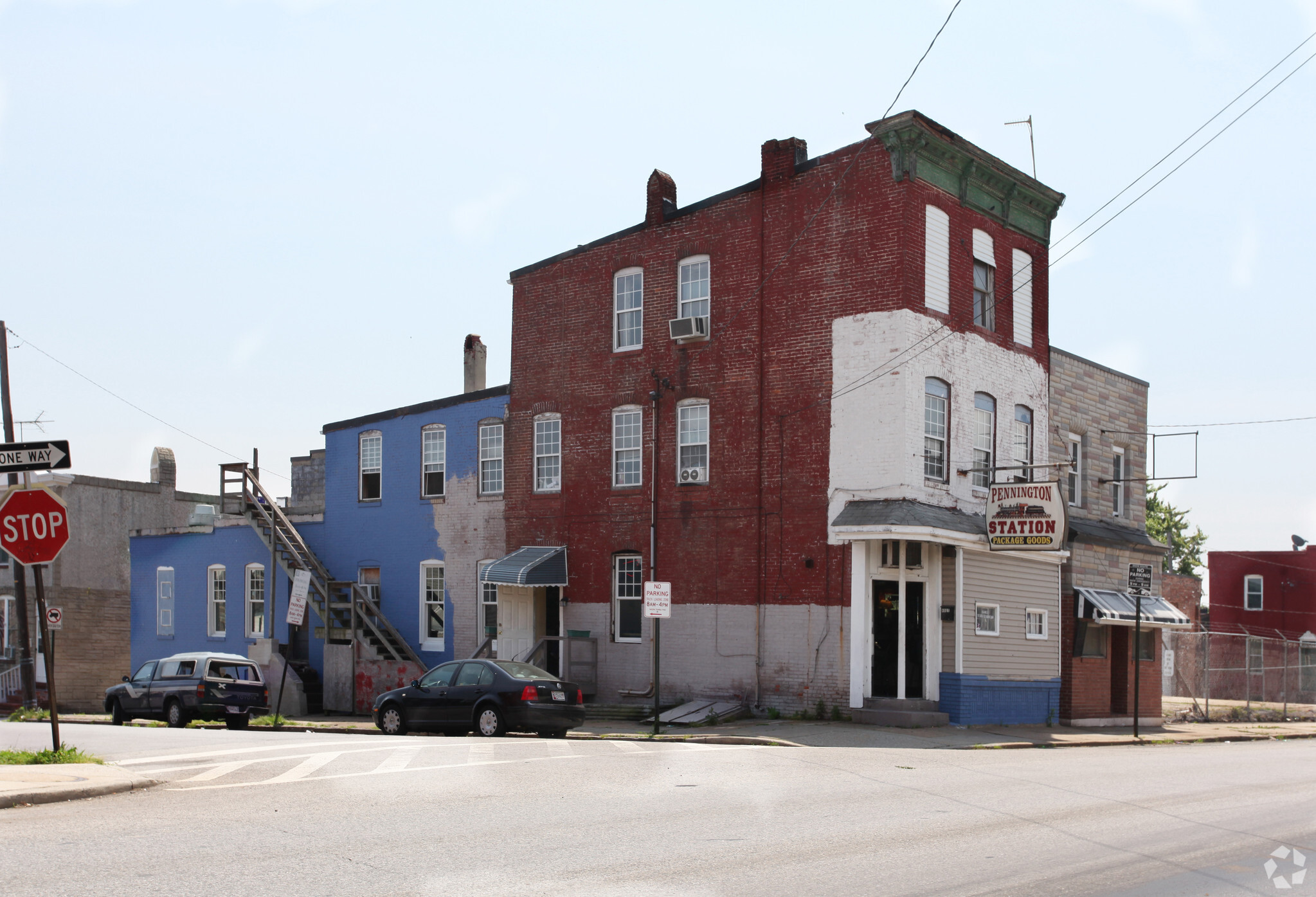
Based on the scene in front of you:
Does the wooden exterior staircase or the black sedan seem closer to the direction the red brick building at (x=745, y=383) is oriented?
the black sedan

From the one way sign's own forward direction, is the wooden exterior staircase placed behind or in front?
behind

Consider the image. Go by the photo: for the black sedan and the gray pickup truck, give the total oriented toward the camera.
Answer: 0

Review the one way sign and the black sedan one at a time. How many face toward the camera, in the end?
1

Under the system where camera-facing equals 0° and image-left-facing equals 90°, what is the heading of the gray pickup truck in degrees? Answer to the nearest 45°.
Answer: approximately 135°

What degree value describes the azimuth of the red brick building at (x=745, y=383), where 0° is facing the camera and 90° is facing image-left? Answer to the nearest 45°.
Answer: approximately 315°

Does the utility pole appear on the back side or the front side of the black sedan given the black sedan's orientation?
on the front side
